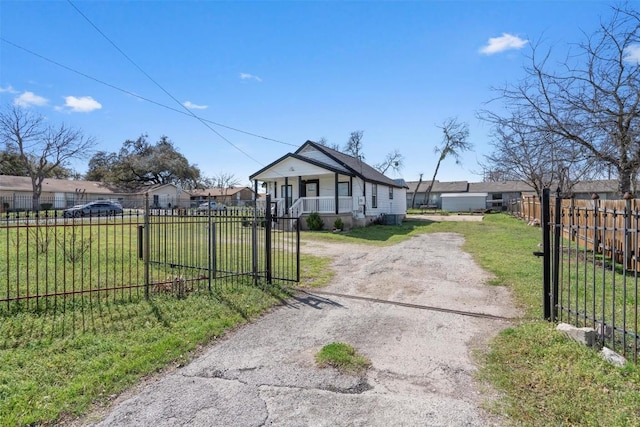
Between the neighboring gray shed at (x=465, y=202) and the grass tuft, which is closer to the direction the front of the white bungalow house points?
the grass tuft

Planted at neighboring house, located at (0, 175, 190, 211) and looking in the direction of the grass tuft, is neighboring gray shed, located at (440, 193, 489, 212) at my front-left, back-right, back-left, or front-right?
front-left

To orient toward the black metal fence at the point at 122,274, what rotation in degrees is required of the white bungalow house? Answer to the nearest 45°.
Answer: approximately 45° to its left

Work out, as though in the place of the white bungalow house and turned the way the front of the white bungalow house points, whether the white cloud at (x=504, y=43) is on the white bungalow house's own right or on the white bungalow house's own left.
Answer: on the white bungalow house's own left

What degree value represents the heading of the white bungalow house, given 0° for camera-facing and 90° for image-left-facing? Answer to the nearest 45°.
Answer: approximately 45°

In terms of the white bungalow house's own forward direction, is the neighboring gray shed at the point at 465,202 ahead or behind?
behind

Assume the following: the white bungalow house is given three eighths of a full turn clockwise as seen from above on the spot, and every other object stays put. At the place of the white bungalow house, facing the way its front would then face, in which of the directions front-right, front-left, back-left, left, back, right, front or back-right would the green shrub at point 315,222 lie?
back

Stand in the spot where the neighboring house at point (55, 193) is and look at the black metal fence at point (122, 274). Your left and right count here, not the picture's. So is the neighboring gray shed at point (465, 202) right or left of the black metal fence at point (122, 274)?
left

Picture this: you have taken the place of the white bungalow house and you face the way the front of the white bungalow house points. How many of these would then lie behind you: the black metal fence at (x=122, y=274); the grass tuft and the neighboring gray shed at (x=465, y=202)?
1

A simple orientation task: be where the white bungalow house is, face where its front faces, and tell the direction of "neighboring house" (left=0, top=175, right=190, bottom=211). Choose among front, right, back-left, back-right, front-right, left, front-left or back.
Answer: right

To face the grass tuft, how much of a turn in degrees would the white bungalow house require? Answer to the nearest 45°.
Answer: approximately 45° to its left

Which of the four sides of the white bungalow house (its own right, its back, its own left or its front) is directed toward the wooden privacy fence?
left

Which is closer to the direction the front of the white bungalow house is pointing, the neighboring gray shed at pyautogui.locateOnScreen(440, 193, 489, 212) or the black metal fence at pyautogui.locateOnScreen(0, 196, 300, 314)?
the black metal fence
